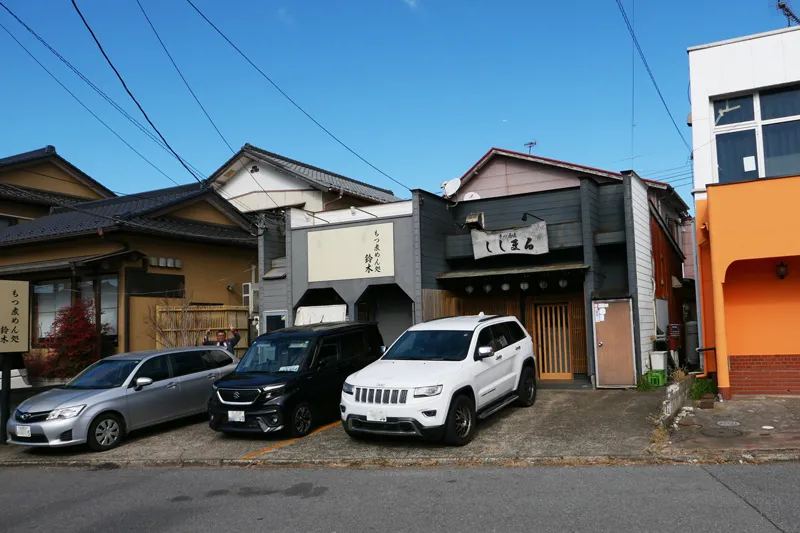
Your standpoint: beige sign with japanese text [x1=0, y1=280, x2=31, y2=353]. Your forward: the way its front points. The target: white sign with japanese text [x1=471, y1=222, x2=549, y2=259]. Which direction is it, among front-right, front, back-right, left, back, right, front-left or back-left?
left

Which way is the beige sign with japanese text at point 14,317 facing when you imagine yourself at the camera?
facing the viewer

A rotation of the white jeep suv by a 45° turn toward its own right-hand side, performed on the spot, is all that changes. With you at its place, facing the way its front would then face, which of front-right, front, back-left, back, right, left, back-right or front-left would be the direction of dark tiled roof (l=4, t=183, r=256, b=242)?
front-right

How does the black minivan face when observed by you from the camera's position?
facing the viewer and to the left of the viewer

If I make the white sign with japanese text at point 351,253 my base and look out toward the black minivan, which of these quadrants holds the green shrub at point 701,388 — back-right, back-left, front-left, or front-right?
front-left

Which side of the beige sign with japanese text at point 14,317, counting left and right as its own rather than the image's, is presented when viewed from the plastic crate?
left

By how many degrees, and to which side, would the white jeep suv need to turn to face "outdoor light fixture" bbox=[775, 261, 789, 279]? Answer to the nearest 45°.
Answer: approximately 135° to its left

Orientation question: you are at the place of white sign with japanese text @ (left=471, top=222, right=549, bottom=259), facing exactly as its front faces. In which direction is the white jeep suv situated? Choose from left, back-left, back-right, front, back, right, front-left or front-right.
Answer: front

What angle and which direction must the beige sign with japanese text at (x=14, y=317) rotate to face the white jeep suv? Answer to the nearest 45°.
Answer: approximately 45° to its left

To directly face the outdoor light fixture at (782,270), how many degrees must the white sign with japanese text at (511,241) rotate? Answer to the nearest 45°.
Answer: approximately 45° to its left
